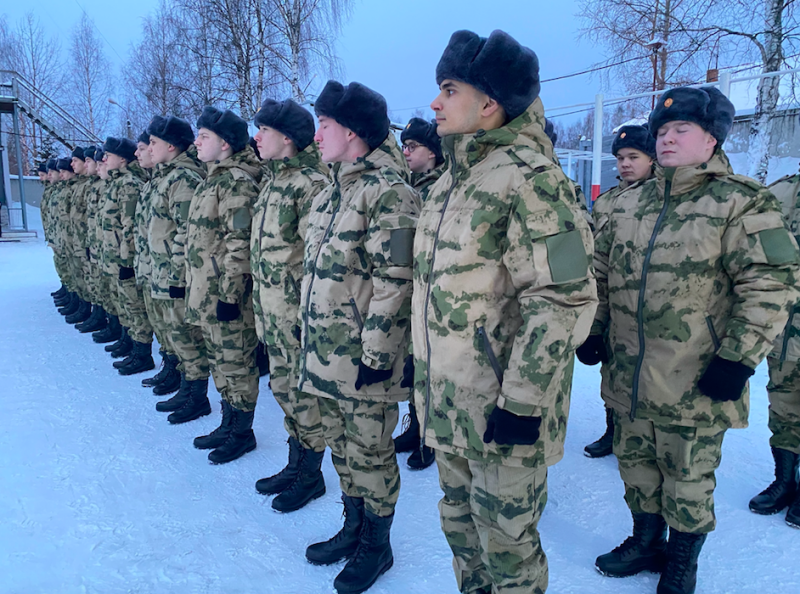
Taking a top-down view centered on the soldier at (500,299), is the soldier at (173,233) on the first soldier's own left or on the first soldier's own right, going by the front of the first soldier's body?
on the first soldier's own right

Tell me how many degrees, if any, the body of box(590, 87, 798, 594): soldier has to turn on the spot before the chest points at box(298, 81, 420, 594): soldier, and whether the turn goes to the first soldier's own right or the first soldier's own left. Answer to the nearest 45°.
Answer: approximately 45° to the first soldier's own right

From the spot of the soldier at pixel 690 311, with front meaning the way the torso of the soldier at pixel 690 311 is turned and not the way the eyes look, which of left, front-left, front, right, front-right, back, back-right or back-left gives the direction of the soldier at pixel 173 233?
front-right

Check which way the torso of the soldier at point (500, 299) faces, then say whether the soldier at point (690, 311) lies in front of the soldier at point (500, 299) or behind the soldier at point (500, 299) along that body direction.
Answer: behind

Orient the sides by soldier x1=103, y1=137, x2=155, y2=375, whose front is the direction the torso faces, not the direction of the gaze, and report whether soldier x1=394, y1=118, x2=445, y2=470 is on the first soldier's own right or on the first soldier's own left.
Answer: on the first soldier's own left

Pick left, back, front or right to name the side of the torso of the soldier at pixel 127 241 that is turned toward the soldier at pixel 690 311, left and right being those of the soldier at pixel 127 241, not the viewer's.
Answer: left

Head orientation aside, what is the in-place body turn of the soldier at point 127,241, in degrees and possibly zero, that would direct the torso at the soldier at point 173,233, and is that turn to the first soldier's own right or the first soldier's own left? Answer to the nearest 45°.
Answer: approximately 90° to the first soldier's own left

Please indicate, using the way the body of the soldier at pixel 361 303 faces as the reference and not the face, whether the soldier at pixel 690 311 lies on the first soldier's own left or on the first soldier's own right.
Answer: on the first soldier's own left

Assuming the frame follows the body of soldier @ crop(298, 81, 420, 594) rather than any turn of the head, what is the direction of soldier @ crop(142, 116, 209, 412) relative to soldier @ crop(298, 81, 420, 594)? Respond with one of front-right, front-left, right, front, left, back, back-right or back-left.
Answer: right

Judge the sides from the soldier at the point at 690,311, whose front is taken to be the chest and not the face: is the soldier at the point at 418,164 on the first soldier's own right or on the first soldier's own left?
on the first soldier's own right
